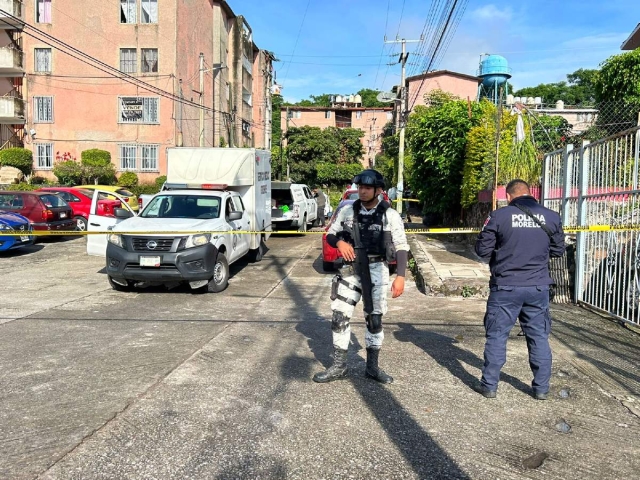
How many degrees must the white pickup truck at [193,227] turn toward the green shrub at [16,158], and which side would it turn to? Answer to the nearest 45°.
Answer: approximately 135° to its right

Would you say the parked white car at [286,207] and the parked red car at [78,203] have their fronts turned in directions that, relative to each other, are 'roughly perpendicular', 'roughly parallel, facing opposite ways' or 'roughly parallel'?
roughly perpendicular
